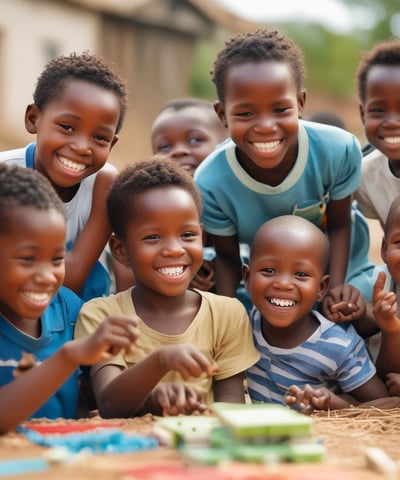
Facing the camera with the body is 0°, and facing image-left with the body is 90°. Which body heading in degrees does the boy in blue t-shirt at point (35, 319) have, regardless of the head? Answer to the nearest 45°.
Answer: approximately 315°

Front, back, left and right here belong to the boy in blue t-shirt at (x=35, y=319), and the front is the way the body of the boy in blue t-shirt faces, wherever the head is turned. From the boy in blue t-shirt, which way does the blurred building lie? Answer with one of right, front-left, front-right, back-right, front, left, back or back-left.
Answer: back-left
